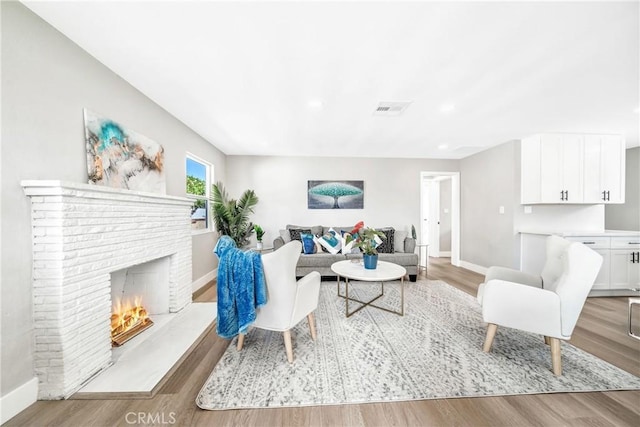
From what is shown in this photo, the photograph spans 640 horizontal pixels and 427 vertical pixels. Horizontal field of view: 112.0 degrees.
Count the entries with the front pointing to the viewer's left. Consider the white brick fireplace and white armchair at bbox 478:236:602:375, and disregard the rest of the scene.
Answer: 1

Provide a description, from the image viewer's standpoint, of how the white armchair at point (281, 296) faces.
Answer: facing away from the viewer and to the right of the viewer

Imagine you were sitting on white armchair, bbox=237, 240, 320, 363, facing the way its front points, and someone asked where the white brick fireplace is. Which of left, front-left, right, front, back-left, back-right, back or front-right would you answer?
back-left

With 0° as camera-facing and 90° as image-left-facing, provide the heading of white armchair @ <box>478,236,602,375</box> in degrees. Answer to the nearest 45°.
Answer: approximately 90°

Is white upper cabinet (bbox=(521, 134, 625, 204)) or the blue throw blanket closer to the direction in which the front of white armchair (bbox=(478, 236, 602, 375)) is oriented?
the blue throw blanket

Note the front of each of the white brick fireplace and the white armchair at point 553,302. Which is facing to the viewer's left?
the white armchair

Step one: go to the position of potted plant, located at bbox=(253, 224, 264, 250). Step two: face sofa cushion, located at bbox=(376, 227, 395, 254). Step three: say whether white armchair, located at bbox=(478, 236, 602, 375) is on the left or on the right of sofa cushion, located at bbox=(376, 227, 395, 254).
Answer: right

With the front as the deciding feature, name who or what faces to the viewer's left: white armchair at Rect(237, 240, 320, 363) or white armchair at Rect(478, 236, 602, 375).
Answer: white armchair at Rect(478, 236, 602, 375)

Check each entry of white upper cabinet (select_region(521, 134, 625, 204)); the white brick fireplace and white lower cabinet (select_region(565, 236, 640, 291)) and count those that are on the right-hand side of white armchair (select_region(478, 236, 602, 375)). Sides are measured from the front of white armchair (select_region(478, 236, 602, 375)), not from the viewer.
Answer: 2

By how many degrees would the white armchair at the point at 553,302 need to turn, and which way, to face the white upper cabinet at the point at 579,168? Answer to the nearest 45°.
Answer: approximately 90° to its right

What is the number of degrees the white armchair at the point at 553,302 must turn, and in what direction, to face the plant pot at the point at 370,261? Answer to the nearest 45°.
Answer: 0° — it already faces it

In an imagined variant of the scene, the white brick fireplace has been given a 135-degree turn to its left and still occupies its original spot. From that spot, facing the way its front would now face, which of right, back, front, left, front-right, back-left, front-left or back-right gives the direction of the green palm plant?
front-right
